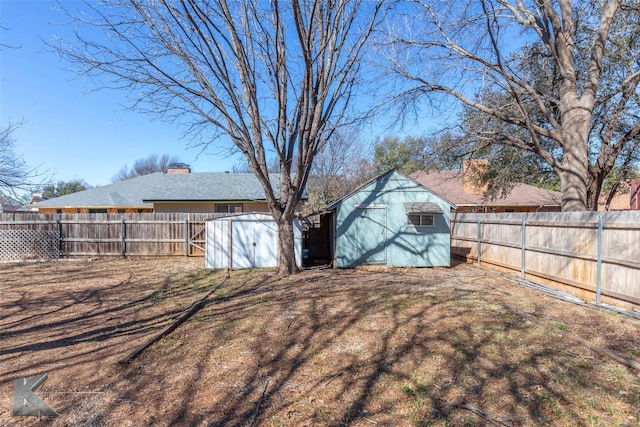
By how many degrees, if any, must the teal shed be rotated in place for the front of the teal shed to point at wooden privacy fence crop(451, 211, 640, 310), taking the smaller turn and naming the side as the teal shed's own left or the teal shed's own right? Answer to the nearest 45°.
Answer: approximately 45° to the teal shed's own left

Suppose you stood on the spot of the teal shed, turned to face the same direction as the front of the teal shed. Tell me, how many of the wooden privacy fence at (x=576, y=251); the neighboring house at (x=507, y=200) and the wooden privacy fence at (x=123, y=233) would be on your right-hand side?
1

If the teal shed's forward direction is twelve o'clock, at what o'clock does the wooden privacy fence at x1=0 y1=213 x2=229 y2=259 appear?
The wooden privacy fence is roughly at 3 o'clock from the teal shed.

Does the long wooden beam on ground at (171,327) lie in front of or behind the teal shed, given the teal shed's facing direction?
in front

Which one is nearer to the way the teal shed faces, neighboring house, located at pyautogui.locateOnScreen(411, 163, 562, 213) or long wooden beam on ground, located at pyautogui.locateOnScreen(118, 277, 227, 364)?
the long wooden beam on ground

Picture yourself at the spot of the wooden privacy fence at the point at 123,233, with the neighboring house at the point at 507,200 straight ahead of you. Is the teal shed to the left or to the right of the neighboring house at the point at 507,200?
right

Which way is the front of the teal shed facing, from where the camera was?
facing the viewer

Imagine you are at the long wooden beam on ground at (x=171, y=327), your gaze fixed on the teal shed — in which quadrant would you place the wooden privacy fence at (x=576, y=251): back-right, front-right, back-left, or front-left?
front-right

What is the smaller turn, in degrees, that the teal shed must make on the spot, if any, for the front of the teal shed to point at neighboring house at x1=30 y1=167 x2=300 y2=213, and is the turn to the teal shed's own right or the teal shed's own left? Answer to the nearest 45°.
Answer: approximately 135° to the teal shed's own right

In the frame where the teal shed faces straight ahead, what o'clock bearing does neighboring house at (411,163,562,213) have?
The neighboring house is roughly at 7 o'clock from the teal shed.
